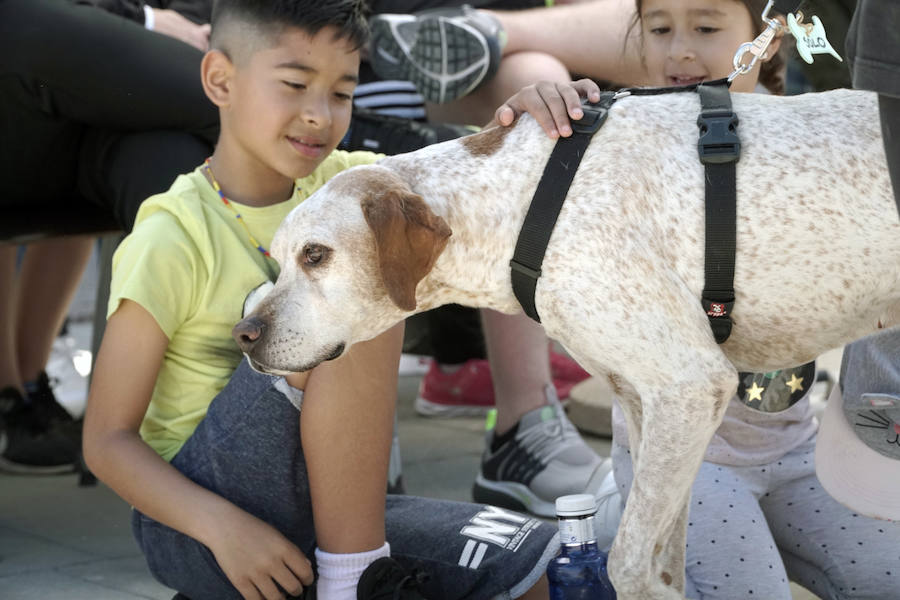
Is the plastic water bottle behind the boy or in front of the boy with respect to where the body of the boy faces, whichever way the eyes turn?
in front

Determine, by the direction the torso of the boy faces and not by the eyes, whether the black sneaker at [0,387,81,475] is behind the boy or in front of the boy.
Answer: behind

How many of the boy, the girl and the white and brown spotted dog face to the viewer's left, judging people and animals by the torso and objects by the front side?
1

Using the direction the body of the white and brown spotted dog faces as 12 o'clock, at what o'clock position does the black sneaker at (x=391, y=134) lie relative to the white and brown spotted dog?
The black sneaker is roughly at 2 o'clock from the white and brown spotted dog.

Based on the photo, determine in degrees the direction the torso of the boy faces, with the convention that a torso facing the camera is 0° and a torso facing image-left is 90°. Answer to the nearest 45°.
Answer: approximately 315°

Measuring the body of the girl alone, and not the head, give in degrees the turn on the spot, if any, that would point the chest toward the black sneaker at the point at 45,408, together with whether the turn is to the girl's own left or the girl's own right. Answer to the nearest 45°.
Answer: approximately 90° to the girl's own right

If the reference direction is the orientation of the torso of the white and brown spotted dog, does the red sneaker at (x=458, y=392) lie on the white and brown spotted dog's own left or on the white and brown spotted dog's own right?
on the white and brown spotted dog's own right

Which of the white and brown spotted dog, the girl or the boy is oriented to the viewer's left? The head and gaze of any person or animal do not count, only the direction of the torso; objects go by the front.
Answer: the white and brown spotted dog

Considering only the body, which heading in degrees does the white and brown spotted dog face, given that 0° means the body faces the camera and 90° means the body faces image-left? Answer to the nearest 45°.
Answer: approximately 90°

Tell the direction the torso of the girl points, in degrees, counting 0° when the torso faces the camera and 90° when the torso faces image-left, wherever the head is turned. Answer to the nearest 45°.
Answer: approximately 0°

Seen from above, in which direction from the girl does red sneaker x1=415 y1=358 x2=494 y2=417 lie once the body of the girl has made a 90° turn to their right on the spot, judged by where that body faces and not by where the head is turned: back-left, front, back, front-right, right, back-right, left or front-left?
front-right
